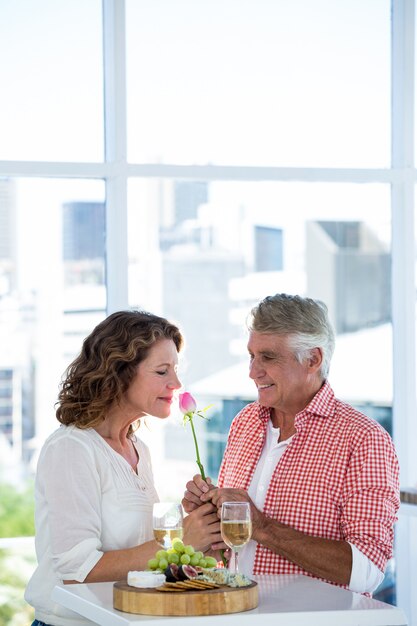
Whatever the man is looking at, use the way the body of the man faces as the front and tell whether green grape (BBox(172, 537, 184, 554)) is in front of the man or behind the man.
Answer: in front

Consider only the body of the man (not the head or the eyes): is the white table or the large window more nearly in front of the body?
the white table

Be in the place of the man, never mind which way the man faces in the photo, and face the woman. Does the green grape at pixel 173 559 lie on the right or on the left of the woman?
left

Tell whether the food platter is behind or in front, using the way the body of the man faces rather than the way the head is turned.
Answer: in front

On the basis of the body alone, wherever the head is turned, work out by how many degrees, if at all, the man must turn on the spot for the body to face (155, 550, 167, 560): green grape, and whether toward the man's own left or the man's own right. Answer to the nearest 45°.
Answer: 0° — they already face it

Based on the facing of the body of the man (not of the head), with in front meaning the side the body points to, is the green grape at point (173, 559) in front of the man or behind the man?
in front

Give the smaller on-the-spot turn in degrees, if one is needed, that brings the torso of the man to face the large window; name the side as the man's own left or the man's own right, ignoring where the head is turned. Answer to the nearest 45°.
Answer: approximately 135° to the man's own right

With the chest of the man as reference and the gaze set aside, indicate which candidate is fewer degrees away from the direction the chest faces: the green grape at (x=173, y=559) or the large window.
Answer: the green grape
